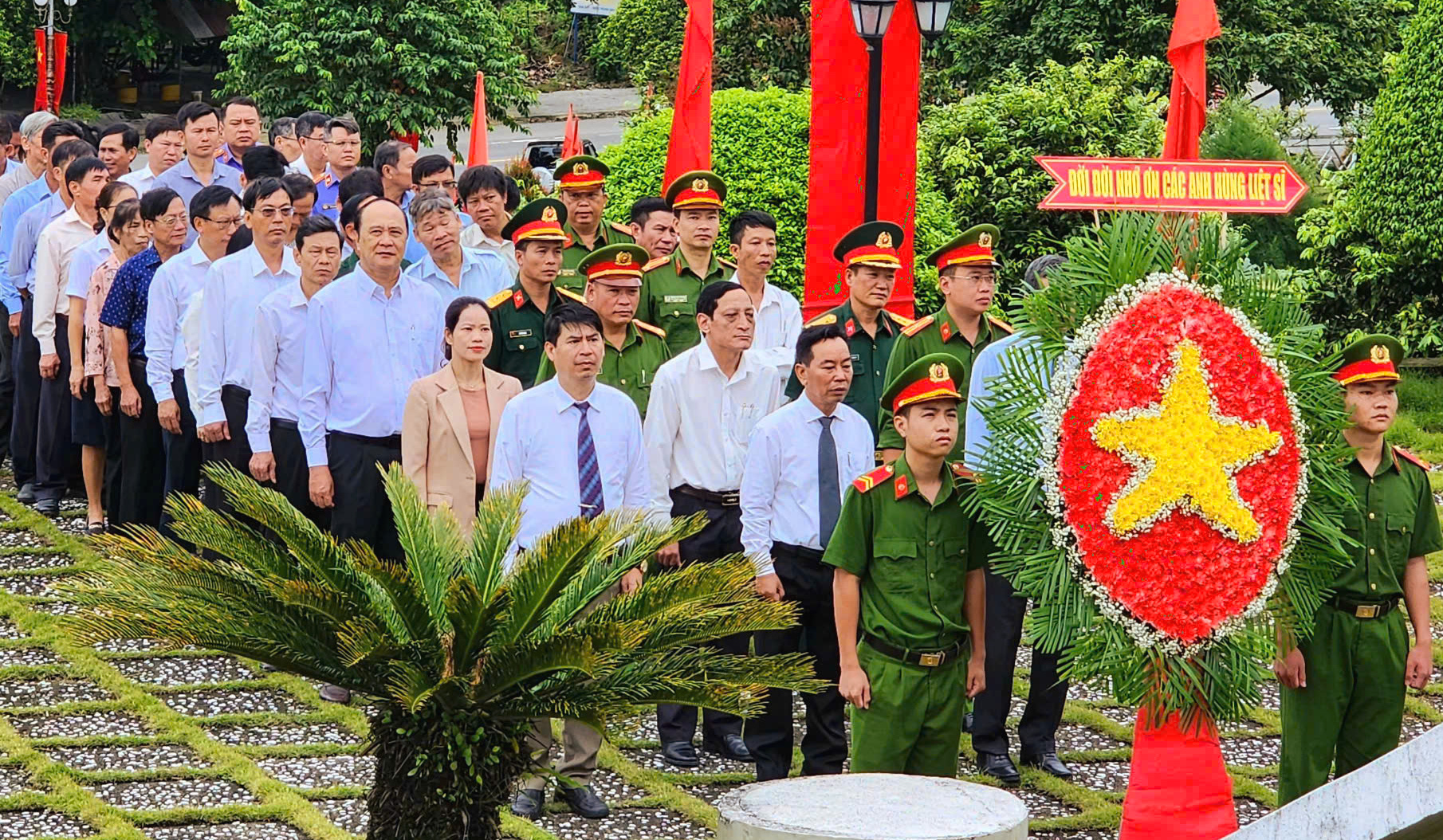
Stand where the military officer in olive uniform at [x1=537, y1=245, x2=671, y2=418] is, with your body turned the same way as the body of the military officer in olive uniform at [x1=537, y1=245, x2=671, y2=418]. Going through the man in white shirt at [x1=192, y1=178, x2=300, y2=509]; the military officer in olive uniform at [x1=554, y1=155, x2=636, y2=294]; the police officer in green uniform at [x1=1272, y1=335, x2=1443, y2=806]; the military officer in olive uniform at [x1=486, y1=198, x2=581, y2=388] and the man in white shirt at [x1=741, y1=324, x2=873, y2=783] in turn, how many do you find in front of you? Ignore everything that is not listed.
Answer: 2

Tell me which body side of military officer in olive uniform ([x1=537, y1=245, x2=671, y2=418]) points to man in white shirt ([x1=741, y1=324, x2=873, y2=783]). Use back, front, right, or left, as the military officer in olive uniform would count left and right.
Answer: front

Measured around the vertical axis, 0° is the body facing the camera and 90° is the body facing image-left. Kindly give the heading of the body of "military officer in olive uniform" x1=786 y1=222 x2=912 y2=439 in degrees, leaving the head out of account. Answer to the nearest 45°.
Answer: approximately 315°

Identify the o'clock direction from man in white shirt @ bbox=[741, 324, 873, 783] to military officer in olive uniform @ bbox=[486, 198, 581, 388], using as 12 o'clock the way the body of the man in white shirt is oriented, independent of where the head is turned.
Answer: The military officer in olive uniform is roughly at 6 o'clock from the man in white shirt.

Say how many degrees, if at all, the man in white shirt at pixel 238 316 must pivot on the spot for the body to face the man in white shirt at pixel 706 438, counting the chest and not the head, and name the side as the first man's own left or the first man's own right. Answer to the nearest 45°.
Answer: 0° — they already face them

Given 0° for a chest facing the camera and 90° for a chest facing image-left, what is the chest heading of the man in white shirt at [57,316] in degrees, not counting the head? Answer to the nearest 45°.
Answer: approximately 315°

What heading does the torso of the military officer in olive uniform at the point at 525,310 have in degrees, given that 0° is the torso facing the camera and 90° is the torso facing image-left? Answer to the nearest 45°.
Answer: approximately 315°

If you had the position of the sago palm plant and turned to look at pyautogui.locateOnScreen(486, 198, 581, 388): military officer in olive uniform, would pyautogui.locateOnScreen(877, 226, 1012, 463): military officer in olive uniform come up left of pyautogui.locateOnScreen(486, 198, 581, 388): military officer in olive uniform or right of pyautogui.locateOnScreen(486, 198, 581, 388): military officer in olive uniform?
right

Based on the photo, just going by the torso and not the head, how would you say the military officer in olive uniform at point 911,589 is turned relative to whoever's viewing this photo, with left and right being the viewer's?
facing the viewer and to the right of the viewer

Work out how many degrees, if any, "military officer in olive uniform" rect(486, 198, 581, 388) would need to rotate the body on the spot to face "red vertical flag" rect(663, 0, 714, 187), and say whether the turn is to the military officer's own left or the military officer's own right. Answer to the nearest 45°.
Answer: approximately 90° to the military officer's own left

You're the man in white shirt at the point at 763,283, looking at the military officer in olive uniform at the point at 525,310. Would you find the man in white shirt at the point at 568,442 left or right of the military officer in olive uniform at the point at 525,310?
left
